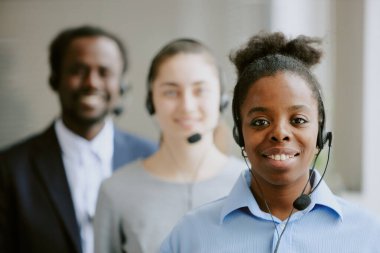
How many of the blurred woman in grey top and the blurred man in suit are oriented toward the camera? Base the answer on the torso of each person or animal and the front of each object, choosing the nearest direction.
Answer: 2

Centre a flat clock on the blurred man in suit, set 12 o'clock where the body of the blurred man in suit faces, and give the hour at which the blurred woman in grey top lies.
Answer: The blurred woman in grey top is roughly at 11 o'clock from the blurred man in suit.

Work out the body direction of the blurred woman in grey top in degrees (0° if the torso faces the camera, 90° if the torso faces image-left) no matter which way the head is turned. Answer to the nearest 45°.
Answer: approximately 0°
